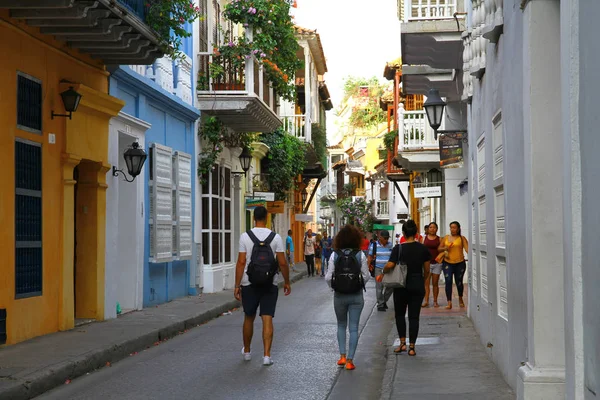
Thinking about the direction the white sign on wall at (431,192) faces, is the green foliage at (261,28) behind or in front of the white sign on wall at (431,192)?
in front

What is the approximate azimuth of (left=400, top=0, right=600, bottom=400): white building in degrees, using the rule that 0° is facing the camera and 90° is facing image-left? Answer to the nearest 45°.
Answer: approximately 90°

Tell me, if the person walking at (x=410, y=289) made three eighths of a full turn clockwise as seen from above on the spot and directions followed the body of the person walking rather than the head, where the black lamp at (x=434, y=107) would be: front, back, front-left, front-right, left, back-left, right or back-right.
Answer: back-left

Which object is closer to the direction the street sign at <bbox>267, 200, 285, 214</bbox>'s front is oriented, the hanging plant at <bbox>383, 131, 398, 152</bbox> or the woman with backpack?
the woman with backpack

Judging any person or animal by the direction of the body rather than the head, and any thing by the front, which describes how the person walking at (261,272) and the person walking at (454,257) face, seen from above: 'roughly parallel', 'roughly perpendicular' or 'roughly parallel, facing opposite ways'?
roughly parallel, facing opposite ways

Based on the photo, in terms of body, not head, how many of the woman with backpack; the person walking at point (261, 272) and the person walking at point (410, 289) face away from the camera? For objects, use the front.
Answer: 3

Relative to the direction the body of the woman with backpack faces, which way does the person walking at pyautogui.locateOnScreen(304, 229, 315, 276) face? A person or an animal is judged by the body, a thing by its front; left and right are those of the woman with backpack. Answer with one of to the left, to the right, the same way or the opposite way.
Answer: the opposite way

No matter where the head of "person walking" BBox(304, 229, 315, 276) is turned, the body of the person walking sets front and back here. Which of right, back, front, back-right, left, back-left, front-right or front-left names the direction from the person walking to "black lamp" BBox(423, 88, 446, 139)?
front

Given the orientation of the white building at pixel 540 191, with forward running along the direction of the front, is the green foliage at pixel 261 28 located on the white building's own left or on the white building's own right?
on the white building's own right

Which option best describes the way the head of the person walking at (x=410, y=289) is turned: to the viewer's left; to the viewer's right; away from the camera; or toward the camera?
away from the camera

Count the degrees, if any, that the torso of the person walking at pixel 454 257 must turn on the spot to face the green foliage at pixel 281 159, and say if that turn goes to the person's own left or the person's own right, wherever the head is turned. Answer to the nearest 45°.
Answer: approximately 180°

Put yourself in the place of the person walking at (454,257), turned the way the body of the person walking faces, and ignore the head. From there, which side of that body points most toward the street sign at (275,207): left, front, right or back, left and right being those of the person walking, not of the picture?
back

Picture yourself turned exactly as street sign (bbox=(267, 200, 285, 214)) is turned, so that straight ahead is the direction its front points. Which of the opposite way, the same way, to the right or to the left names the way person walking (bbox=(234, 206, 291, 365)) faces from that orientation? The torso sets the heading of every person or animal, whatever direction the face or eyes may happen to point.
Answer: the opposite way

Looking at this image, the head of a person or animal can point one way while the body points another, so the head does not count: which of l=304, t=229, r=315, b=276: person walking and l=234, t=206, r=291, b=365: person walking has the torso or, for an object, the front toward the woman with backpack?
l=304, t=229, r=315, b=276: person walking

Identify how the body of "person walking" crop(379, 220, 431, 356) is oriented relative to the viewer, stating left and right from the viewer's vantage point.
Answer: facing away from the viewer

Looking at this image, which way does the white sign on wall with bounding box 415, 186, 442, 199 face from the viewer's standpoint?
toward the camera

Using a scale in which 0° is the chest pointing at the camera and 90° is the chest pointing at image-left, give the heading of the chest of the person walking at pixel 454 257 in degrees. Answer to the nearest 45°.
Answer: approximately 0°
